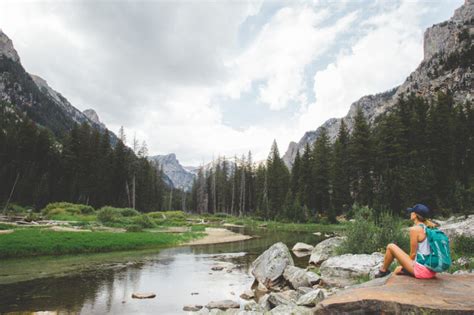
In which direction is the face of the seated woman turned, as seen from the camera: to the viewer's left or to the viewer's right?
to the viewer's left

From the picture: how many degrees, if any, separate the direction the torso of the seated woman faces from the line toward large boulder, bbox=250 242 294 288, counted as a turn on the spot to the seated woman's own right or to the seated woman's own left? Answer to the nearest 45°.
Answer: approximately 45° to the seated woman's own right

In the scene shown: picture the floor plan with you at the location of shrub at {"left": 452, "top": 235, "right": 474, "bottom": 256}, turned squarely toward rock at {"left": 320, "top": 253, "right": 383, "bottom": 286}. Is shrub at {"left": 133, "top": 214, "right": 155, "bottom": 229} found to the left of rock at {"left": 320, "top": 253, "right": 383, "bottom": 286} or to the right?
right

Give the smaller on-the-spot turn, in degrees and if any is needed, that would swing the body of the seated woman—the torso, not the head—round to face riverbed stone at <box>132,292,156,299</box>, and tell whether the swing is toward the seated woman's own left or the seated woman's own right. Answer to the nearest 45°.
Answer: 0° — they already face it

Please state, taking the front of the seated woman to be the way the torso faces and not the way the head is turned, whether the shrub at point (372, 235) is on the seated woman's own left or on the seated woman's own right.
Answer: on the seated woman's own right

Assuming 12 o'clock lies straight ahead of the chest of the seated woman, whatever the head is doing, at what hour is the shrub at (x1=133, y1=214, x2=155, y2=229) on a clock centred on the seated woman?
The shrub is roughly at 1 o'clock from the seated woman.

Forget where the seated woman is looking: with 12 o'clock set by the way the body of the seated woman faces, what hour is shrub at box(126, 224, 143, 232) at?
The shrub is roughly at 1 o'clock from the seated woman.

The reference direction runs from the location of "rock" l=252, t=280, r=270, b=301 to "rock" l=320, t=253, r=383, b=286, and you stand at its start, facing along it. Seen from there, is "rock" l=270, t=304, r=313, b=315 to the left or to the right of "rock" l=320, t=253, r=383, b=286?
right

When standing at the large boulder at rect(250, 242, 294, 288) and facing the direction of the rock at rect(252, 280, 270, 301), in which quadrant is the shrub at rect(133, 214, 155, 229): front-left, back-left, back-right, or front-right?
back-right

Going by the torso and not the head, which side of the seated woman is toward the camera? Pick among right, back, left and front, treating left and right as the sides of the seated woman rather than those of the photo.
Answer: left
